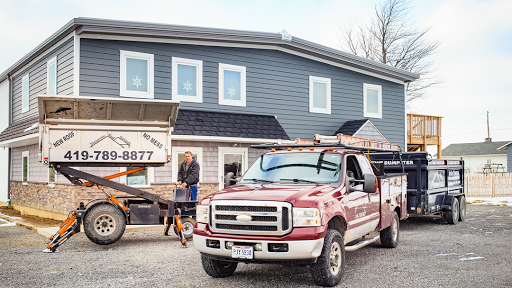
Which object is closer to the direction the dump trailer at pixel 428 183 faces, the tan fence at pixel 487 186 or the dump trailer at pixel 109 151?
the dump trailer

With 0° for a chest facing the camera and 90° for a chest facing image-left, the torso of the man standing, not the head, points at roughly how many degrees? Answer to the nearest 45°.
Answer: approximately 45°

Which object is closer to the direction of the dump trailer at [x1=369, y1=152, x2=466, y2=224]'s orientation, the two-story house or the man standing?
the man standing

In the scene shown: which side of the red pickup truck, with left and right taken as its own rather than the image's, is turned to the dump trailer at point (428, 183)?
back

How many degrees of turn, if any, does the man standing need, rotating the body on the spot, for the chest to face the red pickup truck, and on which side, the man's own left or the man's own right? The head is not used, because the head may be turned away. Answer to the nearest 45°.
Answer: approximately 45° to the man's own left
